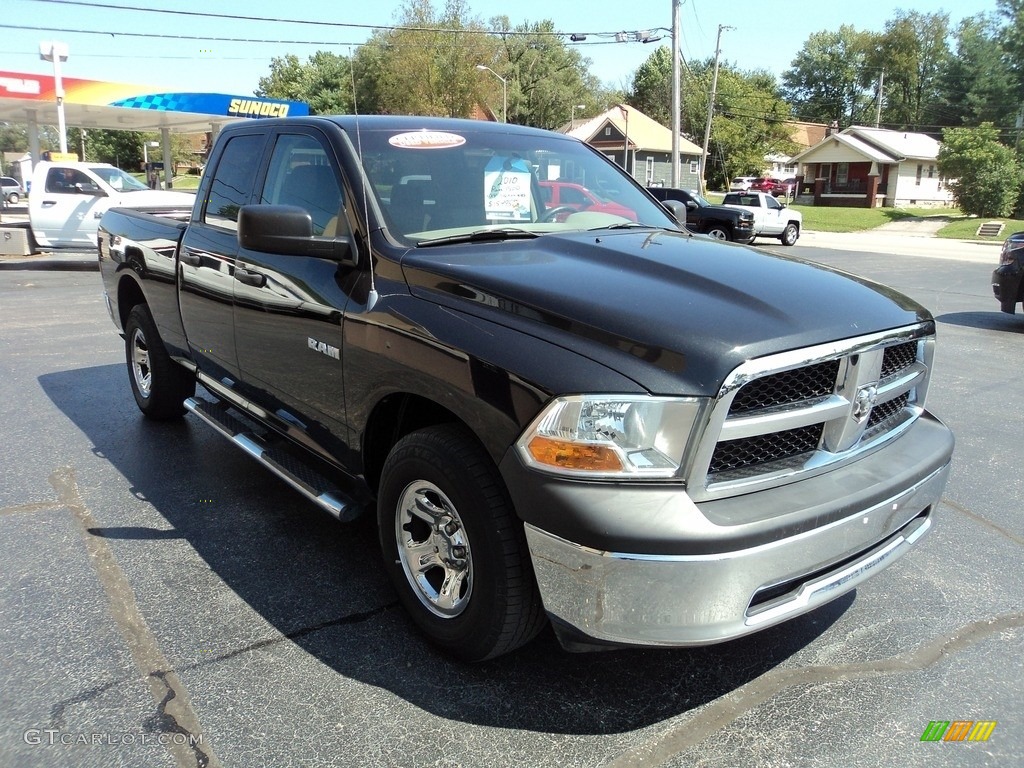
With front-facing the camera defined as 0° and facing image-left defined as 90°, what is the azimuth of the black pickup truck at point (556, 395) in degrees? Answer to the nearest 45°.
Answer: approximately 315°

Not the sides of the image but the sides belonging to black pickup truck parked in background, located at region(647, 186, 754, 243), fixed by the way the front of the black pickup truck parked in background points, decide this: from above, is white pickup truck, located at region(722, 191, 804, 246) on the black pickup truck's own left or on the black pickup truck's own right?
on the black pickup truck's own left

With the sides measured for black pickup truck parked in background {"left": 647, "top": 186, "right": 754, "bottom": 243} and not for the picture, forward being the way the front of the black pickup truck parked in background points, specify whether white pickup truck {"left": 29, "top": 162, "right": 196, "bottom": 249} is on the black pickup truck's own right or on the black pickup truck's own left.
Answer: on the black pickup truck's own right

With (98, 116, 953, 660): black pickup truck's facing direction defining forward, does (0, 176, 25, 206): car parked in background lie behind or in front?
behind

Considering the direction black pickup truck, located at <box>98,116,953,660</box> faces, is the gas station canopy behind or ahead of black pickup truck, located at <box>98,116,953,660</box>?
behind

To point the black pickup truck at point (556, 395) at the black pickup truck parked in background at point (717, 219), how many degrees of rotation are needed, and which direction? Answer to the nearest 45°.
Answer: approximately 135° to its left

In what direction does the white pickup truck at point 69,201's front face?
to the viewer's right

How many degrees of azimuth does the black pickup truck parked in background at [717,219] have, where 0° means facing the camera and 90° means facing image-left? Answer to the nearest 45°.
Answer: approximately 315°

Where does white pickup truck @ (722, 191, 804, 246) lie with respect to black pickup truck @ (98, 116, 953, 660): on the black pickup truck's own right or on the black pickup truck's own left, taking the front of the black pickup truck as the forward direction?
on the black pickup truck's own left
